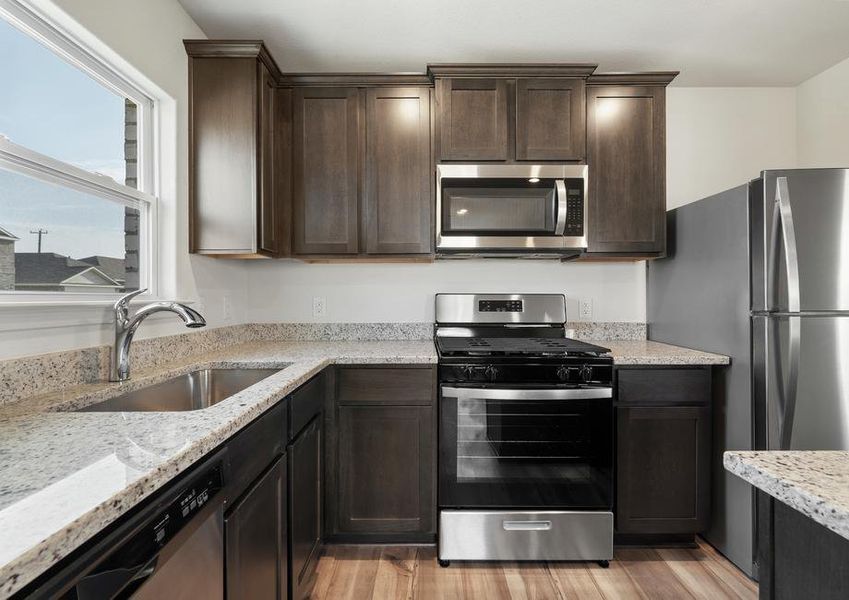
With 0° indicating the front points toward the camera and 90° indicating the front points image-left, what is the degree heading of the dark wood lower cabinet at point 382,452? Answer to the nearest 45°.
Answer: approximately 0°

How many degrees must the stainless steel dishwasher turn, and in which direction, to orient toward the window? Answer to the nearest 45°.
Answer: approximately 135° to its left

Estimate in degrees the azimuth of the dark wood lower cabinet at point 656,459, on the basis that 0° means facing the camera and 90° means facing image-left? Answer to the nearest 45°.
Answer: approximately 0°

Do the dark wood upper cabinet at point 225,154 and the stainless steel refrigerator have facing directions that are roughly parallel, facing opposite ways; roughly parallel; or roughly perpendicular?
roughly perpendicular

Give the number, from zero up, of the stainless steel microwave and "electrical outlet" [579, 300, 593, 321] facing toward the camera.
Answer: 2

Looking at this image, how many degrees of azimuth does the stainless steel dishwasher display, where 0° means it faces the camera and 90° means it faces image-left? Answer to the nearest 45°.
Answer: approximately 315°
